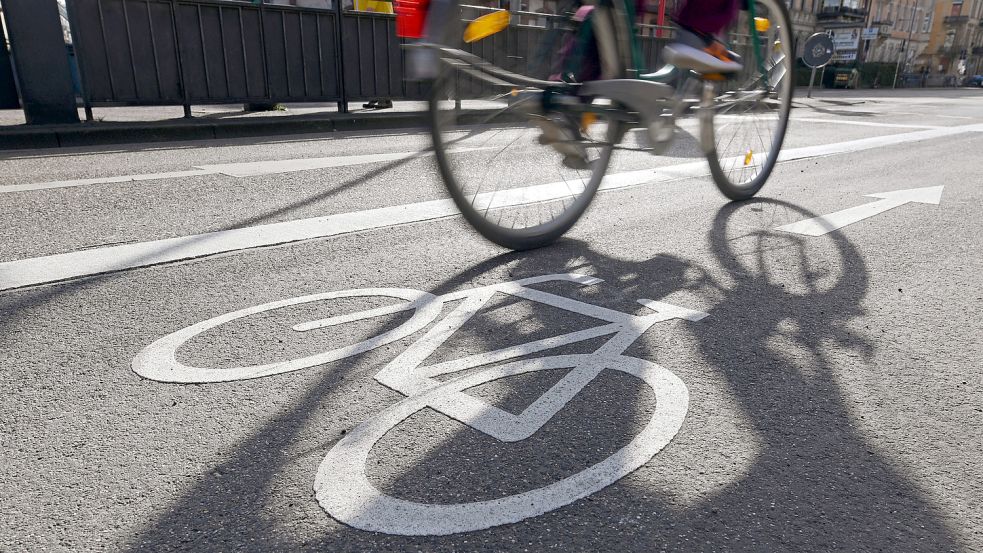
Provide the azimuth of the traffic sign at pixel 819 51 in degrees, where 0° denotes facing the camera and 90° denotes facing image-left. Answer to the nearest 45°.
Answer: approximately 180°

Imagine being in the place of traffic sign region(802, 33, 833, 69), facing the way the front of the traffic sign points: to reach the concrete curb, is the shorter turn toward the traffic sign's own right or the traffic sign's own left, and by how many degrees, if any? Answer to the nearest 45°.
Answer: approximately 45° to the traffic sign's own right

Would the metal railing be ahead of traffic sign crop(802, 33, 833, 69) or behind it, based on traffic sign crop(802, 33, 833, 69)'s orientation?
ahead
